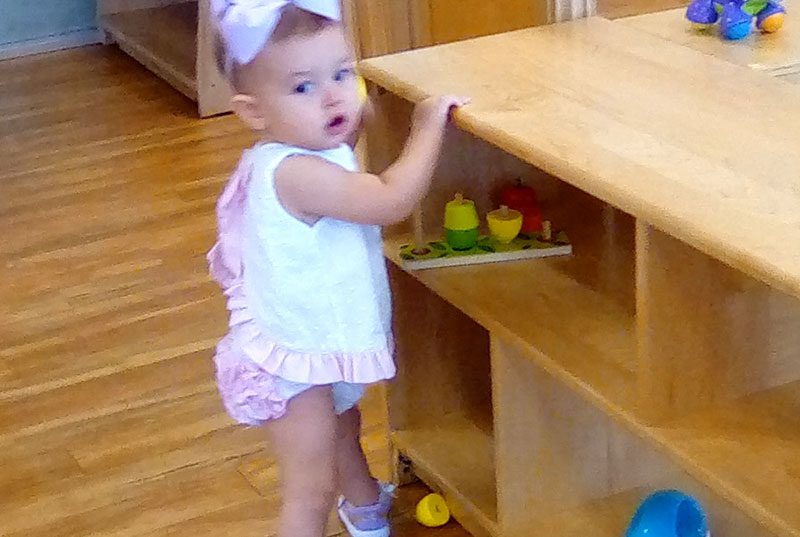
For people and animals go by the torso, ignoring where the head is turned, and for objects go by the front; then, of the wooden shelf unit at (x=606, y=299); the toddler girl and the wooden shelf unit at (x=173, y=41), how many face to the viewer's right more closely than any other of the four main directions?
1

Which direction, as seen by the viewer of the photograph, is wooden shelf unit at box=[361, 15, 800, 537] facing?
facing the viewer and to the left of the viewer

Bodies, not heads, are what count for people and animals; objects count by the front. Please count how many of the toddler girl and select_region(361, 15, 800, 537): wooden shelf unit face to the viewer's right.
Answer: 1

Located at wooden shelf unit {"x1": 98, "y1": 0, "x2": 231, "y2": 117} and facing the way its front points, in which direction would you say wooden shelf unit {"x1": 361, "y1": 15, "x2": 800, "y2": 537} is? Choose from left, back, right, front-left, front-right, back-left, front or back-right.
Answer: front-left

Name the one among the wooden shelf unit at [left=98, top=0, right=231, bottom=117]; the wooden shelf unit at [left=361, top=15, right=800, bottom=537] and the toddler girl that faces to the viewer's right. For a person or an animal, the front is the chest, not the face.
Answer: the toddler girl

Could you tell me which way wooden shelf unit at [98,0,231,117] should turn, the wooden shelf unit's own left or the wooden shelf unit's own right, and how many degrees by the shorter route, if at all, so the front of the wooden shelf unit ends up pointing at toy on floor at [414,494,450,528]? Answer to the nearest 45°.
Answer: approximately 45° to the wooden shelf unit's own left

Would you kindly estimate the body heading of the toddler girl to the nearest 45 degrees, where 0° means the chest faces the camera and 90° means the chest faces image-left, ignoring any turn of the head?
approximately 270°

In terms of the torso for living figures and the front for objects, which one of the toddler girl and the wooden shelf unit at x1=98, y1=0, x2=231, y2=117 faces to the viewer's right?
the toddler girl
